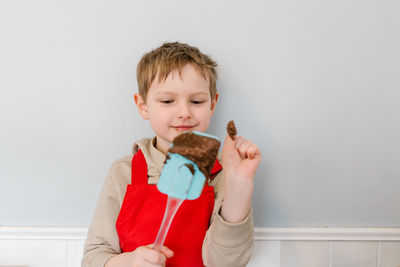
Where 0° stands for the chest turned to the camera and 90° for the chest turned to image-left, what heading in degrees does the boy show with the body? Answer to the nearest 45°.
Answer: approximately 0°
